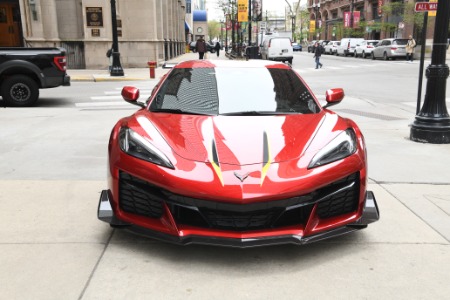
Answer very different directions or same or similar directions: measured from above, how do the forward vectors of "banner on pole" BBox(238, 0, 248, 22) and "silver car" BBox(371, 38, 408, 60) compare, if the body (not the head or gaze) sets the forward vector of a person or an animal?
very different directions

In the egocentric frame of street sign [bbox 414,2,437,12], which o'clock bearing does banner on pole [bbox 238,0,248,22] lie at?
The banner on pole is roughly at 5 o'clock from the street sign.

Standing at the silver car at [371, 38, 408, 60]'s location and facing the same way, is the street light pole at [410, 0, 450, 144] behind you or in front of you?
behind

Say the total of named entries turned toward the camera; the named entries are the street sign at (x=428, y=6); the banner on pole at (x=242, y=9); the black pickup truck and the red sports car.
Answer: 3

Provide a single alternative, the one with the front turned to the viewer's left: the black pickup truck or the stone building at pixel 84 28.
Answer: the black pickup truck

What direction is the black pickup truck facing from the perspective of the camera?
to the viewer's left

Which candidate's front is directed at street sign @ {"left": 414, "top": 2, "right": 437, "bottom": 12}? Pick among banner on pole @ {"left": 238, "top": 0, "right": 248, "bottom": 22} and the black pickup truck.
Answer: the banner on pole

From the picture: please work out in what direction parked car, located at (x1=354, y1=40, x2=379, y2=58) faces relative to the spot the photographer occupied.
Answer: facing away from the viewer and to the left of the viewer

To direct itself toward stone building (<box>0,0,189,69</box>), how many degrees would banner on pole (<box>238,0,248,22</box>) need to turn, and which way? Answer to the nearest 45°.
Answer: approximately 45° to its right
